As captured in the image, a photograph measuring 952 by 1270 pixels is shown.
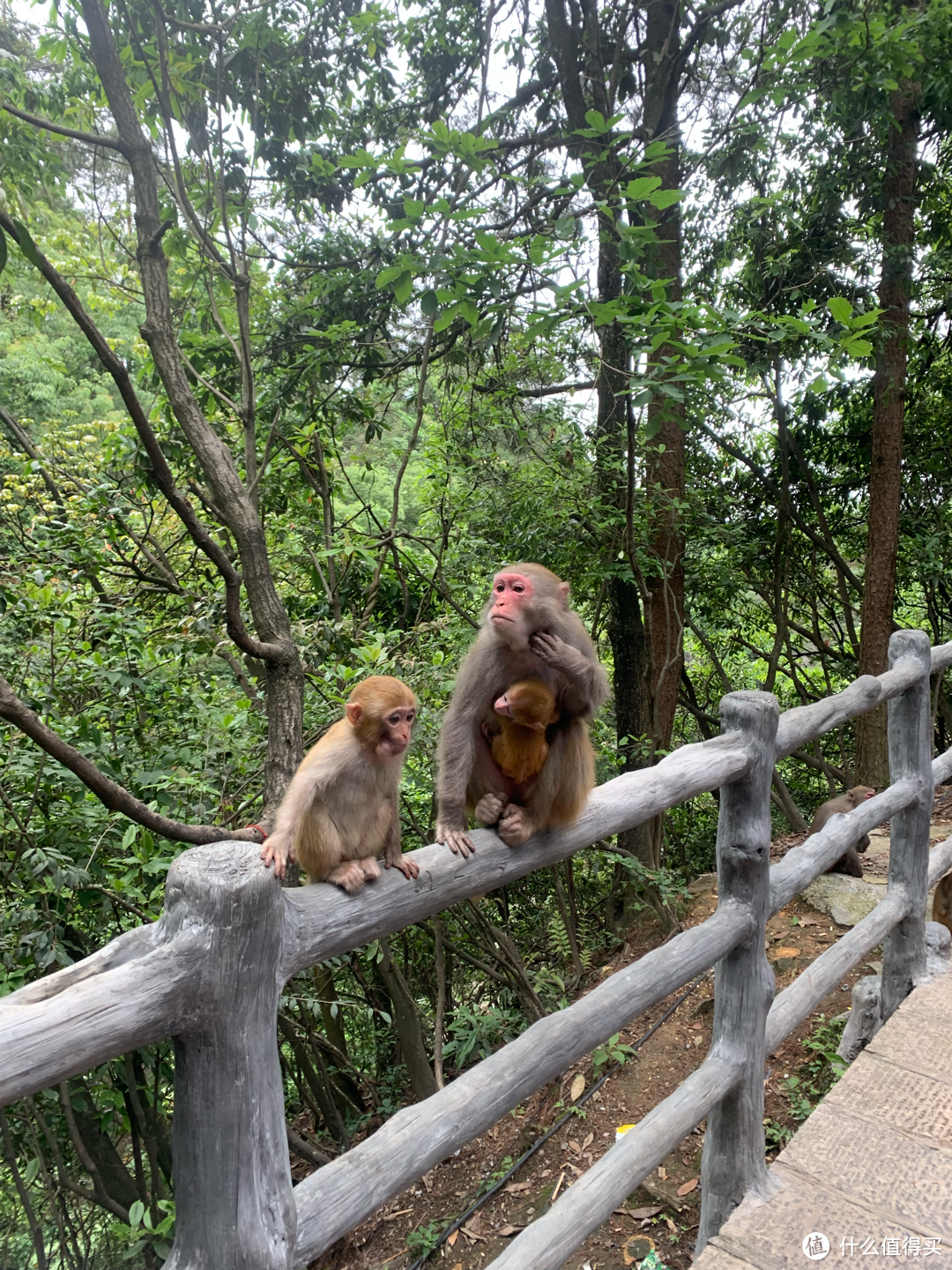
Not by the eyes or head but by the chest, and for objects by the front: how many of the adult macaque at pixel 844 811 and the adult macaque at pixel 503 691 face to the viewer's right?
1

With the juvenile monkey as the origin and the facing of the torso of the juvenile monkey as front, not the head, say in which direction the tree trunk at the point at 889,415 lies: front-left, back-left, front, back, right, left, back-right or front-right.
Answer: left

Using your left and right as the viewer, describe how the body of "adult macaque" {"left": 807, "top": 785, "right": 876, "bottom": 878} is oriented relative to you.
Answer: facing to the right of the viewer

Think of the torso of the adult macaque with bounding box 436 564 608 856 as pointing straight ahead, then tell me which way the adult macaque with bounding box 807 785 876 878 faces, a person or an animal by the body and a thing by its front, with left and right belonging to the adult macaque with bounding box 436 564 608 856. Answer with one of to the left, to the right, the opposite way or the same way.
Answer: to the left

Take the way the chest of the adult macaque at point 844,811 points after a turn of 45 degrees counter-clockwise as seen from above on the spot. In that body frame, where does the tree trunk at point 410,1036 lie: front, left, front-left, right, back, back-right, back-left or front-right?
back

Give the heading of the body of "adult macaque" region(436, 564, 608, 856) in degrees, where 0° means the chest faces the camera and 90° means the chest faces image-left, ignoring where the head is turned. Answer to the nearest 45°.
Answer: approximately 45°

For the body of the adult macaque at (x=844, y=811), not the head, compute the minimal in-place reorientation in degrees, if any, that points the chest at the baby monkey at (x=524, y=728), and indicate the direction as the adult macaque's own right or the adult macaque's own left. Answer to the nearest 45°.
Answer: approximately 90° to the adult macaque's own right

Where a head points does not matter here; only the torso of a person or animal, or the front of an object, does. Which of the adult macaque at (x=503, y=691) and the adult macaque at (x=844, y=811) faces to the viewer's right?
the adult macaque at (x=844, y=811)

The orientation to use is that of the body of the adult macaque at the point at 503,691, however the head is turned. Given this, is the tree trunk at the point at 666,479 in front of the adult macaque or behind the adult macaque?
behind

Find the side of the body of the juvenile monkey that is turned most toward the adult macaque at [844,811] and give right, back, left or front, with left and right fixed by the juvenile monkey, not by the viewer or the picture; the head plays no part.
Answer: left

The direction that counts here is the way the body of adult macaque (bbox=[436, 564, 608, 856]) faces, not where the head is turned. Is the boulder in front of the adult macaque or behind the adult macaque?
behind
